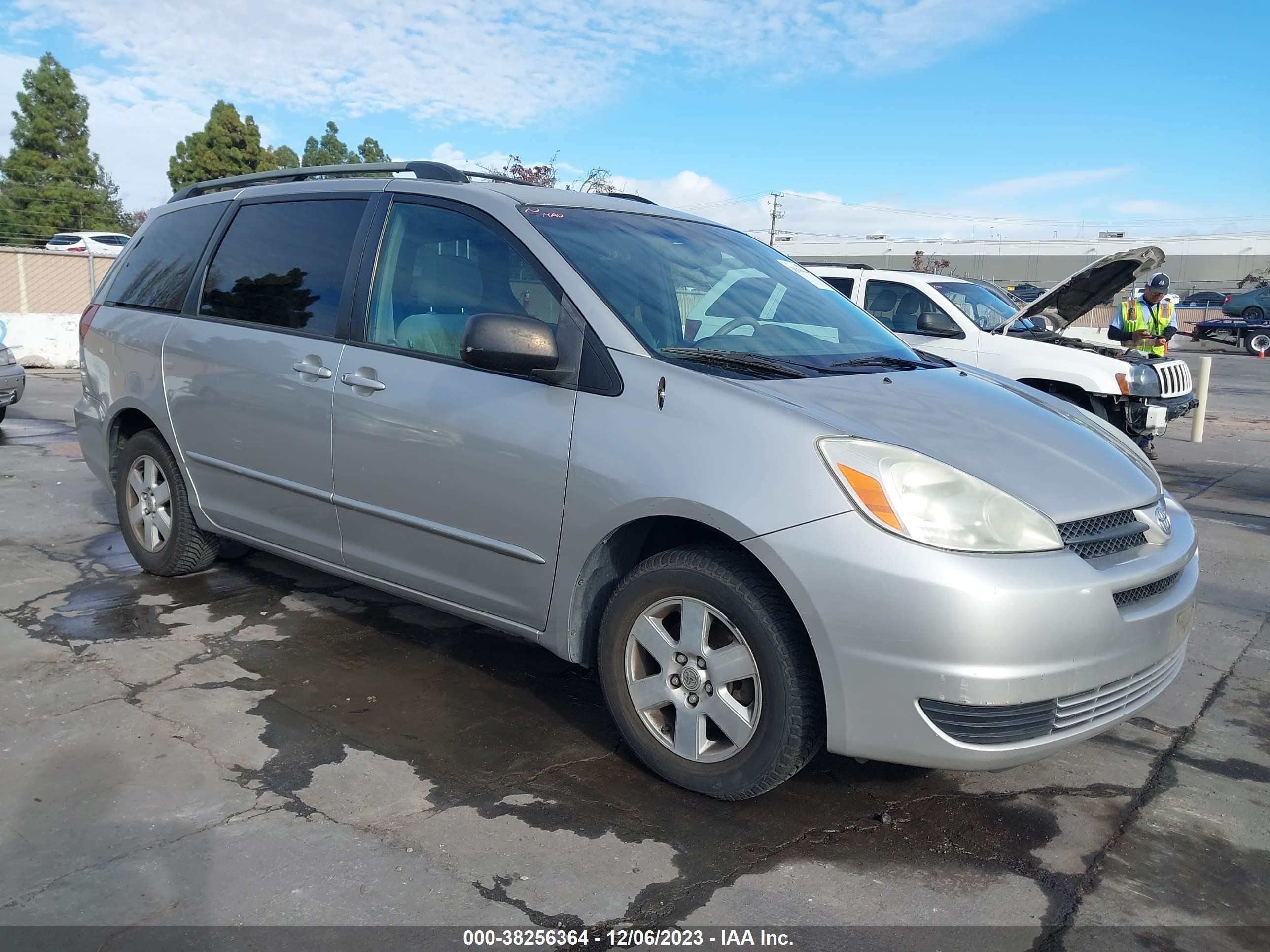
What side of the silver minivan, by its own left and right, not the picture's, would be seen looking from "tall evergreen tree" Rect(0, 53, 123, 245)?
back

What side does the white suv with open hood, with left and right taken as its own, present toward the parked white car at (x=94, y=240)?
back

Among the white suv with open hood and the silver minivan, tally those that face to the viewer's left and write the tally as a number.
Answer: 0

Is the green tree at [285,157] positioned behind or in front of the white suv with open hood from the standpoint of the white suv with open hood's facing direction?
behind

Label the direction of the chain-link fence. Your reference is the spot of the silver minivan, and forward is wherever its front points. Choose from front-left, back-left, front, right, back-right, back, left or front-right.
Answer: back

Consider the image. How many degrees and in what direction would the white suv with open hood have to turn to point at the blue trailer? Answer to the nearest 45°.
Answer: approximately 135° to its left

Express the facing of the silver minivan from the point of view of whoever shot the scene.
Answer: facing the viewer and to the right of the viewer

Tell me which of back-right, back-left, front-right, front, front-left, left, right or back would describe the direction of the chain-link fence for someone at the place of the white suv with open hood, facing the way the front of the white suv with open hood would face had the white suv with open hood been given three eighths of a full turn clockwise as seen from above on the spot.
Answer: front

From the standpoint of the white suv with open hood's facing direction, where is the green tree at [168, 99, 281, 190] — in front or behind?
behind

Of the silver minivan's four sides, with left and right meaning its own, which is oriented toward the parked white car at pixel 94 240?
back

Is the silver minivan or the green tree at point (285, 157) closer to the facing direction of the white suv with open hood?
the silver minivan

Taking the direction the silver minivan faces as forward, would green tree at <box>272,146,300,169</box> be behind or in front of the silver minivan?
behind

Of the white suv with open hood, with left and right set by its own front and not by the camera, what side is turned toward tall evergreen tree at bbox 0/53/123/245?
back
